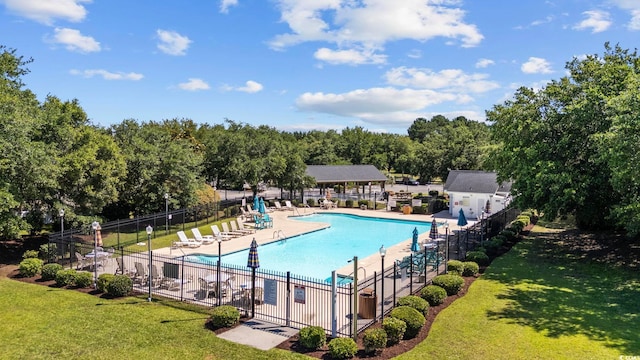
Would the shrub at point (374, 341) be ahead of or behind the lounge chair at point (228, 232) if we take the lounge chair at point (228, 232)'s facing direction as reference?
ahead

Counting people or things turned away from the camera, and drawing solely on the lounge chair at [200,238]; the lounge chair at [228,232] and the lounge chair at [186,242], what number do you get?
0

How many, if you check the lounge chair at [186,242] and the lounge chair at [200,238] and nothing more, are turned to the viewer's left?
0

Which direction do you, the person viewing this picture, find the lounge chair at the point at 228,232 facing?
facing the viewer and to the right of the viewer

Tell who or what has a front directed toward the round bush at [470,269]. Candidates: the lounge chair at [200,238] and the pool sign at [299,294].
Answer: the lounge chair

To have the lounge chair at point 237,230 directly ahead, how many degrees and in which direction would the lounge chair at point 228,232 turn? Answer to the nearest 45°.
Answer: approximately 90° to its left

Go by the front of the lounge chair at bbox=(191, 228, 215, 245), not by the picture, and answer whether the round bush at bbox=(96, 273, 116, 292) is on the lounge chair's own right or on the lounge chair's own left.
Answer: on the lounge chair's own right

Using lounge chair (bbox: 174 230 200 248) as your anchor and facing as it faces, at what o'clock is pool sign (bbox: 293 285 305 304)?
The pool sign is roughly at 1 o'clock from the lounge chair.

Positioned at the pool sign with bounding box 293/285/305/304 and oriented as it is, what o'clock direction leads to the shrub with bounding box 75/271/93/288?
The shrub is roughly at 4 o'clock from the pool sign.

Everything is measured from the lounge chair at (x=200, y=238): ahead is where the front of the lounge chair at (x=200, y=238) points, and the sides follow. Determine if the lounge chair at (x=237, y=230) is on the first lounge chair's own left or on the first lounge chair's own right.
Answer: on the first lounge chair's own left

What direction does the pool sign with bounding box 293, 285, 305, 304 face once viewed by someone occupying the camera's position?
facing the viewer

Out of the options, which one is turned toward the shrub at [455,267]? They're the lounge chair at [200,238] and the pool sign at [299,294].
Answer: the lounge chair

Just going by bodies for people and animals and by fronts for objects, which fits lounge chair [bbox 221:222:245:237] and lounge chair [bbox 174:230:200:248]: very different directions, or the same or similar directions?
same or similar directions

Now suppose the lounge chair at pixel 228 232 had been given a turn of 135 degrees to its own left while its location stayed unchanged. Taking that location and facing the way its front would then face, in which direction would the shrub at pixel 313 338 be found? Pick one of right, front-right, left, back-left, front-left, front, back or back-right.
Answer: back

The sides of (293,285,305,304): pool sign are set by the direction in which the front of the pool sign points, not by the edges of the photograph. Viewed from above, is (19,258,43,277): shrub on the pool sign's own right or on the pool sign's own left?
on the pool sign's own right

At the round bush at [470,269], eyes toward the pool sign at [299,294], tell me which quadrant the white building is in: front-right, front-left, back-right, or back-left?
back-right

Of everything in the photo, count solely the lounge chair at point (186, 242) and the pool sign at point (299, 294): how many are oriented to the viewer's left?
0
